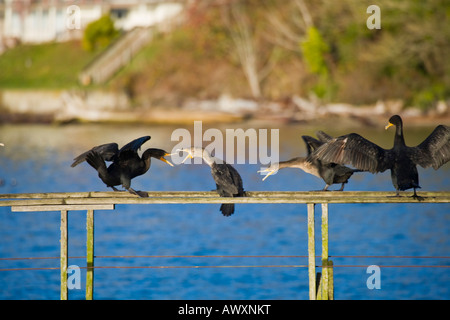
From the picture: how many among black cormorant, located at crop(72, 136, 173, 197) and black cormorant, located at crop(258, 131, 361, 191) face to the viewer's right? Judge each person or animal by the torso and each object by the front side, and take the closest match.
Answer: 1

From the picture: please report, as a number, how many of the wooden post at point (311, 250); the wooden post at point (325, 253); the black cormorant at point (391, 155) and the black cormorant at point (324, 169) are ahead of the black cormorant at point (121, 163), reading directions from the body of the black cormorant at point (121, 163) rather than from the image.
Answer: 4

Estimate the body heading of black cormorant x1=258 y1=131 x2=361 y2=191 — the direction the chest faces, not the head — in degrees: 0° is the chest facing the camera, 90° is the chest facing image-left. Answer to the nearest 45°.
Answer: approximately 90°

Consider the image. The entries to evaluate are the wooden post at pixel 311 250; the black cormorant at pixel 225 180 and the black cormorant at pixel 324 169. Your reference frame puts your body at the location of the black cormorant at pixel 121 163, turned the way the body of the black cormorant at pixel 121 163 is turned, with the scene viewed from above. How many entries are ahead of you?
3

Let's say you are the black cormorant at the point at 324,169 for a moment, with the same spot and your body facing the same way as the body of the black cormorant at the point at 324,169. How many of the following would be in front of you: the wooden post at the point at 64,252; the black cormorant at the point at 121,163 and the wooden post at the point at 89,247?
3

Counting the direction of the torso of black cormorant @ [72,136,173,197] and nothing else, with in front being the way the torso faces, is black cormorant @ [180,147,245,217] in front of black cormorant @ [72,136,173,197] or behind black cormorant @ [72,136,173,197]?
in front

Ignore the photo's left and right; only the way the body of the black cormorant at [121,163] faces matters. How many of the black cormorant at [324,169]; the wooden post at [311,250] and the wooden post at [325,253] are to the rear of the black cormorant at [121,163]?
0

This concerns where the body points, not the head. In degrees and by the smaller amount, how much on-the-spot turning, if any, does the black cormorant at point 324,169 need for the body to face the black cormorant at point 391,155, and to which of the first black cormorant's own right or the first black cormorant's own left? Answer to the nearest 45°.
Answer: approximately 135° to the first black cormorant's own left

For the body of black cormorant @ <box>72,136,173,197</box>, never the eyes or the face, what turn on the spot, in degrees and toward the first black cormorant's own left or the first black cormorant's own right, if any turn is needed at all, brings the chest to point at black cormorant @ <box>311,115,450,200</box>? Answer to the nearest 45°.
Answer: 0° — it already faces it

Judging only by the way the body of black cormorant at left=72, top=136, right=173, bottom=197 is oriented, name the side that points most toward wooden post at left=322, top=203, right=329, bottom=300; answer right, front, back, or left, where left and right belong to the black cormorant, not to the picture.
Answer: front

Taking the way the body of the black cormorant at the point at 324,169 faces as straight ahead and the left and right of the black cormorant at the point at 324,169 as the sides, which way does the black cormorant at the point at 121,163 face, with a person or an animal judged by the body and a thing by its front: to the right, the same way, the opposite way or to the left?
the opposite way

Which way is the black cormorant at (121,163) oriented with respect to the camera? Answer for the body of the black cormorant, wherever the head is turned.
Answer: to the viewer's right

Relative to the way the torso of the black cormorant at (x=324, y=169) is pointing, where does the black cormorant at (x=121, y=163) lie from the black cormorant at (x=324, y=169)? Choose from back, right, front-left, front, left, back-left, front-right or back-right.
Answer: front

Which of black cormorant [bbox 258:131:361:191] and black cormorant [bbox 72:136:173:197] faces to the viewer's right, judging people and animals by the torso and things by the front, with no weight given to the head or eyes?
black cormorant [bbox 72:136:173:197]
